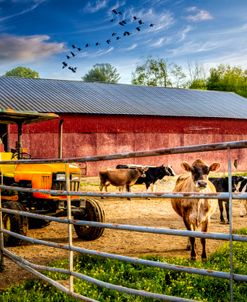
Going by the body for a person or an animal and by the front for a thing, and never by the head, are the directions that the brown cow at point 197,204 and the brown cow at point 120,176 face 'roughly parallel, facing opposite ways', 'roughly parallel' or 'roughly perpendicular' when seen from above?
roughly perpendicular

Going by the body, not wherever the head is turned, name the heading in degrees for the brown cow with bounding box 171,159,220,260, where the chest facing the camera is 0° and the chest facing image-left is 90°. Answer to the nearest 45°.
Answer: approximately 0°

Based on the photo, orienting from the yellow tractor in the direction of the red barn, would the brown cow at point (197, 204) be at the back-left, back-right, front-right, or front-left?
back-right

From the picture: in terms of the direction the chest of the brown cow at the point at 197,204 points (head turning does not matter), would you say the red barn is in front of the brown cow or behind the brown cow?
behind
